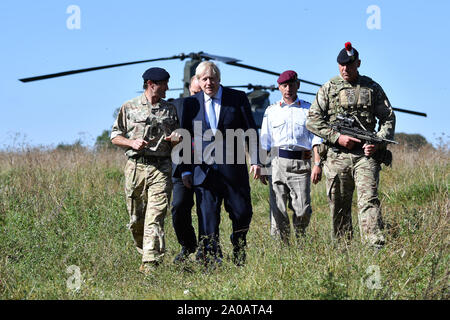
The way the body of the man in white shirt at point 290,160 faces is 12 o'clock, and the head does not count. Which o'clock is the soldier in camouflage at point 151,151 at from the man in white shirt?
The soldier in camouflage is roughly at 2 o'clock from the man in white shirt.

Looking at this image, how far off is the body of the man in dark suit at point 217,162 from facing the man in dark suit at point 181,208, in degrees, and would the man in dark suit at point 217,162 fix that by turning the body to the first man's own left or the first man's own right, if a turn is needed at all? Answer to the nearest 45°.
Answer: approximately 135° to the first man's own right

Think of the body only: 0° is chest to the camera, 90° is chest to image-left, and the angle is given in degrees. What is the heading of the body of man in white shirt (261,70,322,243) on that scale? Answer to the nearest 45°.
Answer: approximately 0°

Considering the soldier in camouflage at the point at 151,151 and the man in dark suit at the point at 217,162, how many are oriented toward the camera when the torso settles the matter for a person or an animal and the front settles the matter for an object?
2

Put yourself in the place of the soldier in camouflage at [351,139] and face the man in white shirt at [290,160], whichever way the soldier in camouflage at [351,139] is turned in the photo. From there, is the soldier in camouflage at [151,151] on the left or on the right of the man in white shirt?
left

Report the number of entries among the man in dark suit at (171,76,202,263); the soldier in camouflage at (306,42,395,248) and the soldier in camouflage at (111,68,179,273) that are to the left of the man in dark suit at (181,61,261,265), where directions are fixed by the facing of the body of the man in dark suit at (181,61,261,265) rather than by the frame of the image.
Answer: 1

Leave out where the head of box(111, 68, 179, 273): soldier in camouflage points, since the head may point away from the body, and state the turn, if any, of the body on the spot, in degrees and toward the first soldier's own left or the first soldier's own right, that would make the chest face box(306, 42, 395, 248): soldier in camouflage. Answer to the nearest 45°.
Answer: approximately 90° to the first soldier's own left

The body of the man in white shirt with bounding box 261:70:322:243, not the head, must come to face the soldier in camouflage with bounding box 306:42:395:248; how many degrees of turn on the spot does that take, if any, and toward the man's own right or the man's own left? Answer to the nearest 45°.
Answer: approximately 45° to the man's own left

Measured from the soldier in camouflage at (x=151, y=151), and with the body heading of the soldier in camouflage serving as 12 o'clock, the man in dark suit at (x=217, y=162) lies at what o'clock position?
The man in dark suit is roughly at 10 o'clock from the soldier in camouflage.

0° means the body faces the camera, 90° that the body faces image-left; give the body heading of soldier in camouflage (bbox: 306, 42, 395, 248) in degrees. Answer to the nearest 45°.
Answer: approximately 0°

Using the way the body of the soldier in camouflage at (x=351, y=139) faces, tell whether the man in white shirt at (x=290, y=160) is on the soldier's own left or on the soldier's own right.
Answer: on the soldier's own right
